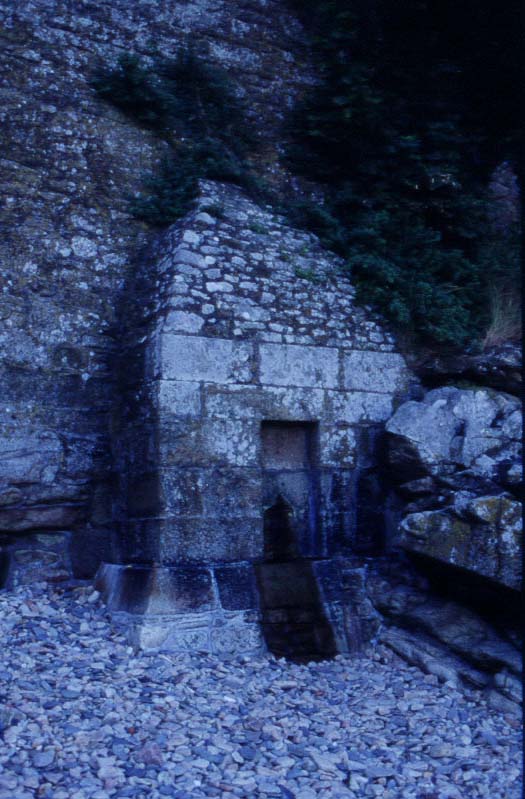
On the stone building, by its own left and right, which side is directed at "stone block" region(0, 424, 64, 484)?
right

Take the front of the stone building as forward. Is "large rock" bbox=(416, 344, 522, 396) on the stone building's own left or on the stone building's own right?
on the stone building's own left

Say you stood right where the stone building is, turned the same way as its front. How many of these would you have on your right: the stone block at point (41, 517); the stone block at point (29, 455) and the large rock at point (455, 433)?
2

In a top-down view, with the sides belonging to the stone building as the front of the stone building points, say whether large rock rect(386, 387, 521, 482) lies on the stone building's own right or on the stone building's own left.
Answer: on the stone building's own left

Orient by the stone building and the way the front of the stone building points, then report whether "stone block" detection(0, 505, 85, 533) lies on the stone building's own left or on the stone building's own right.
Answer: on the stone building's own right

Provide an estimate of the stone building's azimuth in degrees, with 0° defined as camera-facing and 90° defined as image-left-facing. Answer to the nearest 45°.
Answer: approximately 0°

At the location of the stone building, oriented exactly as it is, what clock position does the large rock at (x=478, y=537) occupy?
The large rock is roughly at 10 o'clock from the stone building.
